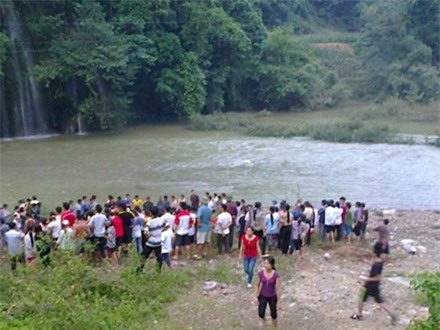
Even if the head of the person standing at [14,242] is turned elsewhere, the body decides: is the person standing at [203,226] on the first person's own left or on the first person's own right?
on the first person's own right

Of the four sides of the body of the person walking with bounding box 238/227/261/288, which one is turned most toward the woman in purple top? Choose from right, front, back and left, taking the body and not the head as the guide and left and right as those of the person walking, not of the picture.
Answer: front

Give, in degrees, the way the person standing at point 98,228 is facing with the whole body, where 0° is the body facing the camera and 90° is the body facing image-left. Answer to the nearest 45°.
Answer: approximately 180°

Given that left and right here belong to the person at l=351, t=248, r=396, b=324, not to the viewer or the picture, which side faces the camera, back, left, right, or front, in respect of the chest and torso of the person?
left

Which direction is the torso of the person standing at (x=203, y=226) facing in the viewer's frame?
away from the camera

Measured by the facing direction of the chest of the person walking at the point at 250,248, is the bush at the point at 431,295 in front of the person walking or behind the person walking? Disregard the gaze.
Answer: in front

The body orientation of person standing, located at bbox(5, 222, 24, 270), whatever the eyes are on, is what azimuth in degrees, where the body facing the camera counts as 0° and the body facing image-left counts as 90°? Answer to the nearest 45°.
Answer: approximately 180°

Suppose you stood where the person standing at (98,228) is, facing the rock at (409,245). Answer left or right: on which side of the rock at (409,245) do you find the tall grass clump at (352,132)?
left

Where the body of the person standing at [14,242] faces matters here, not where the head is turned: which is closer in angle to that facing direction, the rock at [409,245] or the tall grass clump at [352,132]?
the tall grass clump

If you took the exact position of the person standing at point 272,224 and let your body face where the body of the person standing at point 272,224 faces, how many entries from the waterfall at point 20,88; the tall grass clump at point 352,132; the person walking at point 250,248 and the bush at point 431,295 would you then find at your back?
2

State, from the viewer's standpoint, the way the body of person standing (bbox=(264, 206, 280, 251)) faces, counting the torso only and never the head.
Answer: away from the camera

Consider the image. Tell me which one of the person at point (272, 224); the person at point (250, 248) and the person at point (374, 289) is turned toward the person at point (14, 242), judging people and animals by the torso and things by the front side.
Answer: the person at point (374, 289)
